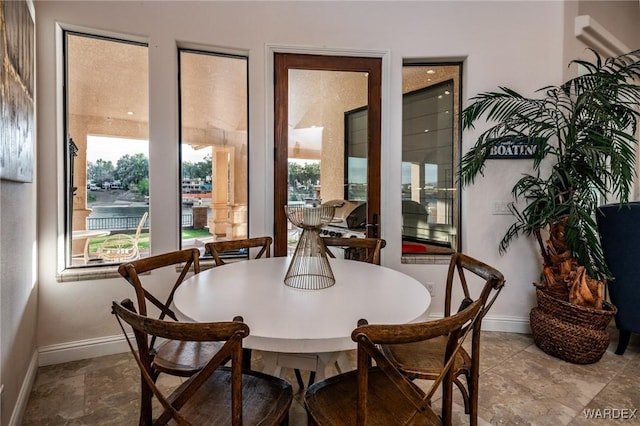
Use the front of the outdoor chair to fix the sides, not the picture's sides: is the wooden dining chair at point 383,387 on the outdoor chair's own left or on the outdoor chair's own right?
on the outdoor chair's own left

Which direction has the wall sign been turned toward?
toward the camera

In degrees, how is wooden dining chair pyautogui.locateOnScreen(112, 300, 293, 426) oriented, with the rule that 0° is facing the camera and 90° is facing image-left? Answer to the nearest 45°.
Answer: approximately 225°

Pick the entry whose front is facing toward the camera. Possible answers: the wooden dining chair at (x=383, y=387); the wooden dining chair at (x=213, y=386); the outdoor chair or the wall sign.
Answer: the wall sign

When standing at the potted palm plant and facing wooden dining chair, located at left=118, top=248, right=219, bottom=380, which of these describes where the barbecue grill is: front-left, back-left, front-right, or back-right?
front-right

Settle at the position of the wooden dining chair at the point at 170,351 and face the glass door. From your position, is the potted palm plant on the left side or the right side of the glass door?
right

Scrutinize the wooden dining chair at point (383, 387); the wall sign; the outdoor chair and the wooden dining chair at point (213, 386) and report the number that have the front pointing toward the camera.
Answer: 1

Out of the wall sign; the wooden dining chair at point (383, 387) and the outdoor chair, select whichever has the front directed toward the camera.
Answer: the wall sign

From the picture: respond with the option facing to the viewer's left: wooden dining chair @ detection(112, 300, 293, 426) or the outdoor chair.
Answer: the outdoor chair

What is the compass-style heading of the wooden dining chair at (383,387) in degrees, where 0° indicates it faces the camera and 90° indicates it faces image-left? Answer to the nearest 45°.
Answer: approximately 135°

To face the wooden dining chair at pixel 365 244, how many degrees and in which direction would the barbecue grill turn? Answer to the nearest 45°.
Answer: approximately 45° to its left

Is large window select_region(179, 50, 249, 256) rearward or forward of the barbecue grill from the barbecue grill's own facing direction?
forward

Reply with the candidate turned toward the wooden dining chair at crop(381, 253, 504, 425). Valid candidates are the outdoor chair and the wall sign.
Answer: the wall sign
